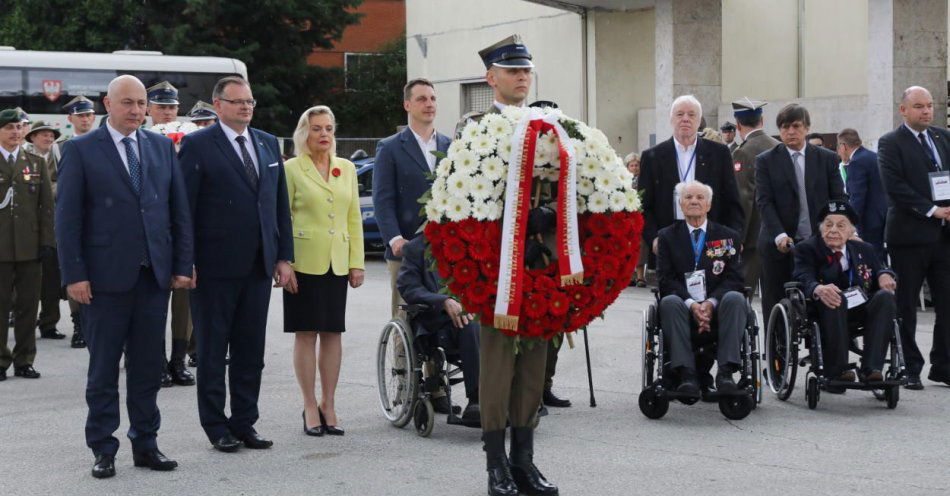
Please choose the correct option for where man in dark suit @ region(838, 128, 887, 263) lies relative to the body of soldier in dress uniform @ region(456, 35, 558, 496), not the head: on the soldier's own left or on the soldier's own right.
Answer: on the soldier's own left

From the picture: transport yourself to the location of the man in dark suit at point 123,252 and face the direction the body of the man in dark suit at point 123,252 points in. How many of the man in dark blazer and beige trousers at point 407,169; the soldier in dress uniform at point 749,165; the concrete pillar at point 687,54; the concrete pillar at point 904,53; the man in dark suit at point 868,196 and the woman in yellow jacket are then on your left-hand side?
6

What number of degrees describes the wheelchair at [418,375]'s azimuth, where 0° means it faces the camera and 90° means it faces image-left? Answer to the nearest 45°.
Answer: approximately 315°

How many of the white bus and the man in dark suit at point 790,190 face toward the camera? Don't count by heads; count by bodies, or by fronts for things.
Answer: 1

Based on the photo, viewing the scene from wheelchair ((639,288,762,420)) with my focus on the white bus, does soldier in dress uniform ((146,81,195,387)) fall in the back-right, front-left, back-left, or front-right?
front-left

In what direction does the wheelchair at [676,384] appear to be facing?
toward the camera
